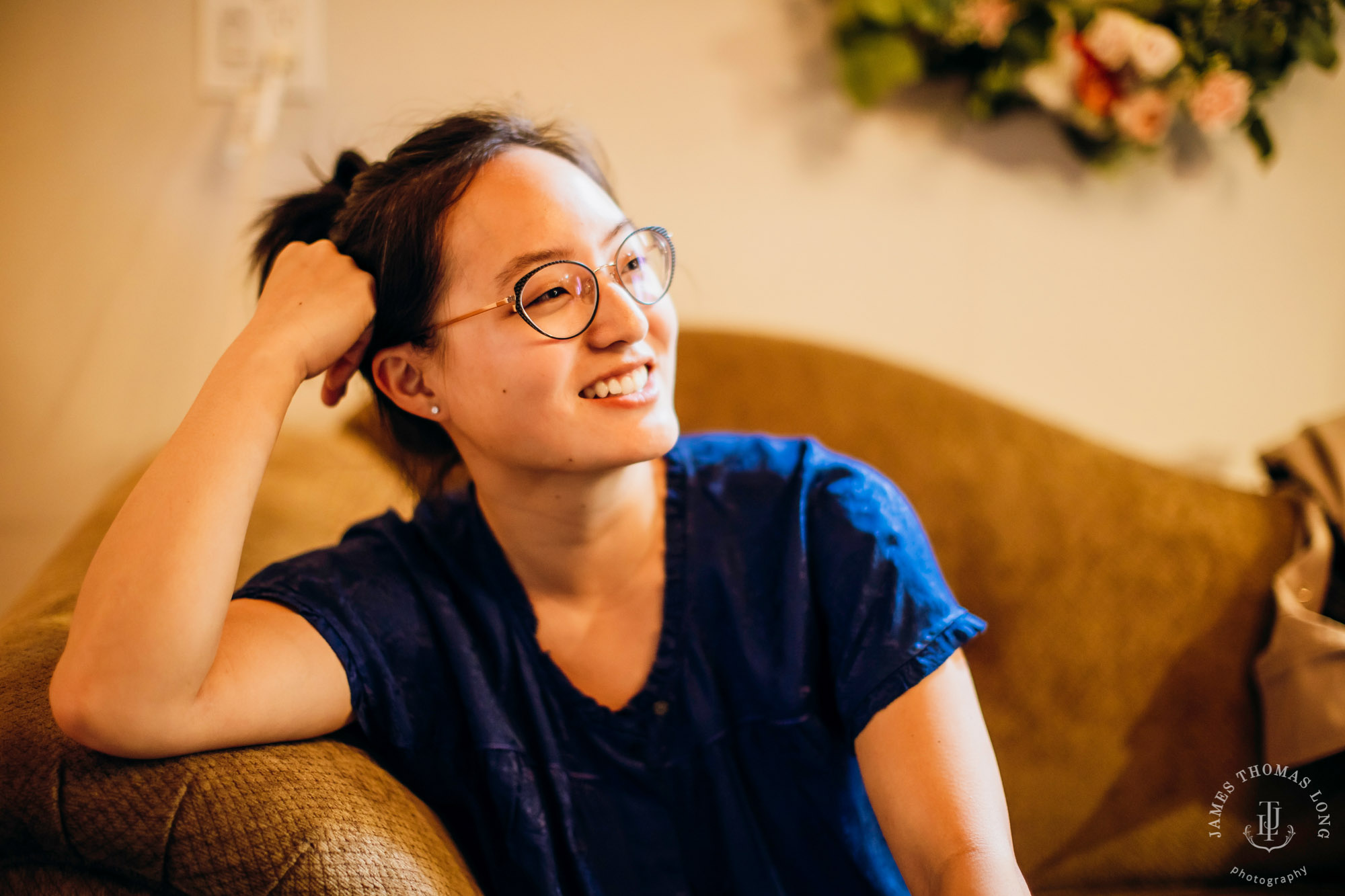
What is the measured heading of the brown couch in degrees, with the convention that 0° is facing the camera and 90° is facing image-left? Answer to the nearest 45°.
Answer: approximately 315°

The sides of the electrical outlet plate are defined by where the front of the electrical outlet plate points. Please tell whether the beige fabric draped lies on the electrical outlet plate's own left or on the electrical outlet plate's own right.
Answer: on the electrical outlet plate's own left

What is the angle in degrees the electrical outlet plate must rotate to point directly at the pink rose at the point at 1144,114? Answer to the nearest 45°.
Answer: approximately 90° to its left

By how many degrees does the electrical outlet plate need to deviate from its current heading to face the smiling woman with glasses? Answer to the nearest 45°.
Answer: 0° — it already faces them

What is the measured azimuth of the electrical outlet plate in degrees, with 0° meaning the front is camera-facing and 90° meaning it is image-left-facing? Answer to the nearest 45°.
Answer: approximately 0°

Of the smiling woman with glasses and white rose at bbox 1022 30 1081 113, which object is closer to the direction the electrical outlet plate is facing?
the smiling woman with glasses

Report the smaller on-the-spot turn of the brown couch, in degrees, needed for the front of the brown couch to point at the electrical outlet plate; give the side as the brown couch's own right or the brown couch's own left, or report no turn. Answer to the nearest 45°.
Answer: approximately 135° to the brown couch's own right
